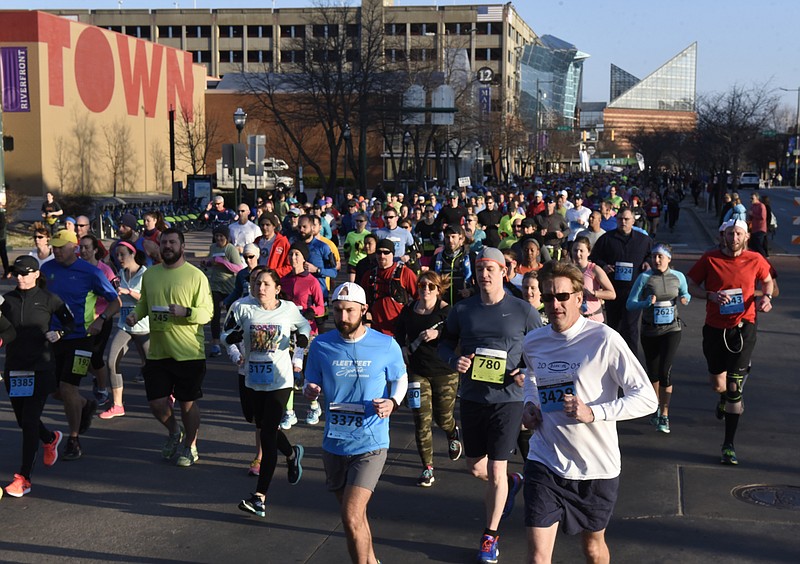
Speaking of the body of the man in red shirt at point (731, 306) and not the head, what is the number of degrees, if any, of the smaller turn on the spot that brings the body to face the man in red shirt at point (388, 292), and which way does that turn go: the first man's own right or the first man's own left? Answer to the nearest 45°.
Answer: approximately 90° to the first man's own right

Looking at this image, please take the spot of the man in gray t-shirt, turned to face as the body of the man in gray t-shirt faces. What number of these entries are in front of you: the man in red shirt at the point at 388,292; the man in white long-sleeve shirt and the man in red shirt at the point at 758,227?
1

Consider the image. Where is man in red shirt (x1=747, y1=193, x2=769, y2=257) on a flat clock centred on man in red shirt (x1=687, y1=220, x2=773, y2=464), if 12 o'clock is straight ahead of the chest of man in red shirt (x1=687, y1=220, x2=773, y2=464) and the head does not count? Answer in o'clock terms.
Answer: man in red shirt (x1=747, y1=193, x2=769, y2=257) is roughly at 6 o'clock from man in red shirt (x1=687, y1=220, x2=773, y2=464).

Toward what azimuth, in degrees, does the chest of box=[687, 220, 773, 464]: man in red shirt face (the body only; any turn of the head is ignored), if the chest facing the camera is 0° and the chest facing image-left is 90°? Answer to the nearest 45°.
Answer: approximately 0°

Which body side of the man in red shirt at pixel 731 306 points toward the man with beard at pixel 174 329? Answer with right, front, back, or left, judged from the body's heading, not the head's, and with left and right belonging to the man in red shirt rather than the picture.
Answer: right

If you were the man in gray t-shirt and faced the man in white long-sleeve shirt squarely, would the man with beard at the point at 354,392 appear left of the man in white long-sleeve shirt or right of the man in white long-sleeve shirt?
right

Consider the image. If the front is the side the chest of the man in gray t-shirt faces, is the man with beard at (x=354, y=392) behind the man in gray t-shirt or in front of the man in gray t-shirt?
in front

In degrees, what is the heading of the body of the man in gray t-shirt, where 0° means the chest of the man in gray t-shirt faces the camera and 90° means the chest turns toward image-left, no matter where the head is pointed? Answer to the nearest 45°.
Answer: approximately 0°

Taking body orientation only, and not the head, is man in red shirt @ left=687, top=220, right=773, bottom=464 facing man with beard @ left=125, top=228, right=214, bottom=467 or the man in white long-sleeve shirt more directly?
the man in white long-sleeve shirt

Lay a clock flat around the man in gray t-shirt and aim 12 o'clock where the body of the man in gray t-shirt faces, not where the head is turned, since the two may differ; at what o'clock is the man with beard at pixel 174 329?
The man with beard is roughly at 4 o'clock from the man in gray t-shirt.

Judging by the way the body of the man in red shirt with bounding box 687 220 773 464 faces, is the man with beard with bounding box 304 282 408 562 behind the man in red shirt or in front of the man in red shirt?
in front

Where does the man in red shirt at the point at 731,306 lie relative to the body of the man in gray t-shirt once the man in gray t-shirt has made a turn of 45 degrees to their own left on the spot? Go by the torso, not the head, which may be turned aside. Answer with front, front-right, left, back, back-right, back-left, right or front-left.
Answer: left

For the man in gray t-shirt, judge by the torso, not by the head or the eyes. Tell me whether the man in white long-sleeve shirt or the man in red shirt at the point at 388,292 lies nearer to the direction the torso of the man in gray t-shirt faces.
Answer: the man in white long-sleeve shirt
